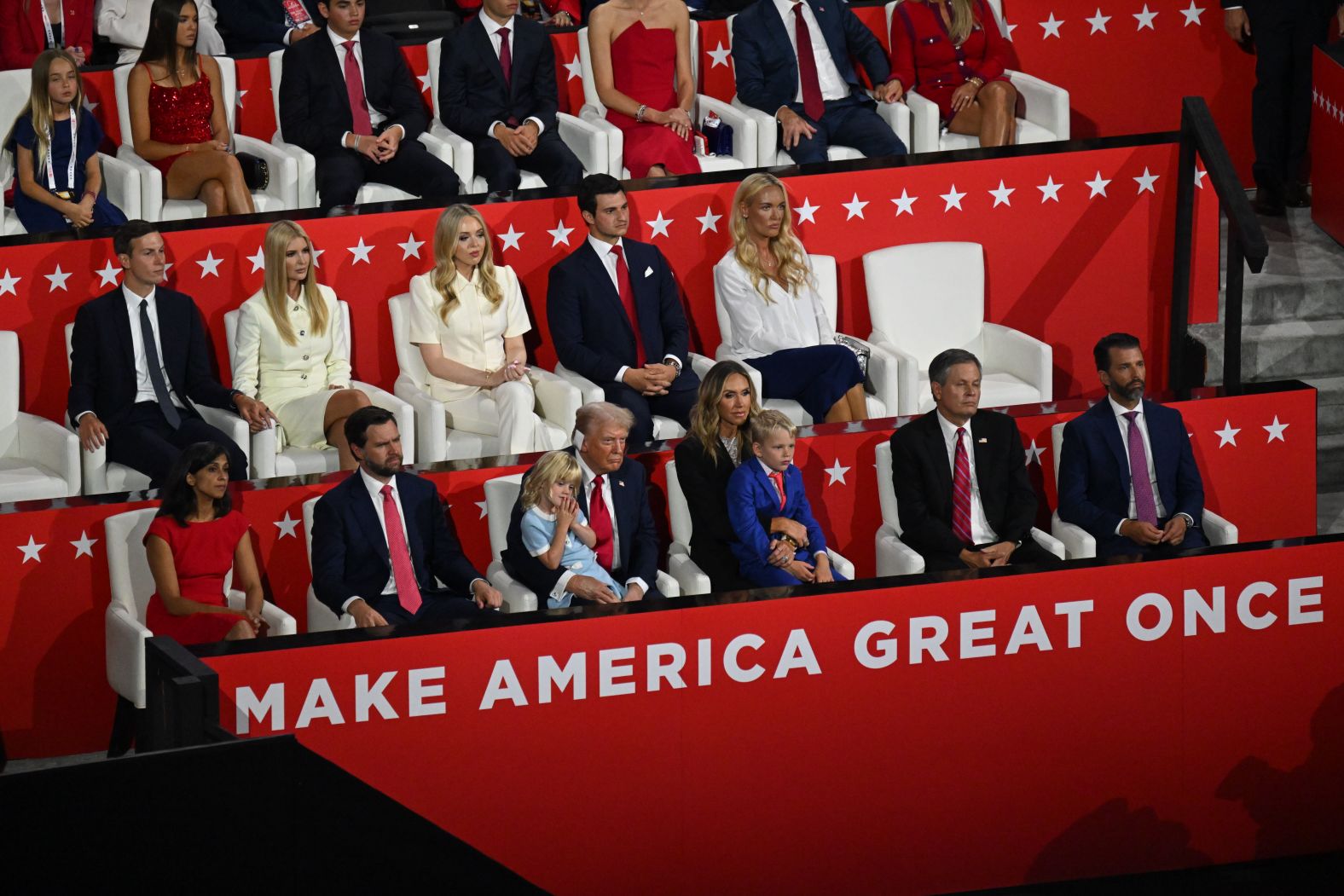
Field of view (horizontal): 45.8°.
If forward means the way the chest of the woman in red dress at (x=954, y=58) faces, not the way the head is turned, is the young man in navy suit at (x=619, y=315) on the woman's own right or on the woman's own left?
on the woman's own right

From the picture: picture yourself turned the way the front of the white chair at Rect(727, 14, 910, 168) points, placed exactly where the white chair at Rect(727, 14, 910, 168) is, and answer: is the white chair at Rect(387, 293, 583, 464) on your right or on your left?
on your right

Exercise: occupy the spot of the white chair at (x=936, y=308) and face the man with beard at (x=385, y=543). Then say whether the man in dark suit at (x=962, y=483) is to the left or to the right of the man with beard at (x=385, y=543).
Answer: left

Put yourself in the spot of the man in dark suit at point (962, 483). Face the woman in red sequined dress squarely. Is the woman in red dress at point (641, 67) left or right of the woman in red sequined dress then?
right

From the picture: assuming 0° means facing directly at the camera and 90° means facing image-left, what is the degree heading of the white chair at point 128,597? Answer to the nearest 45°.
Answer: approximately 315°

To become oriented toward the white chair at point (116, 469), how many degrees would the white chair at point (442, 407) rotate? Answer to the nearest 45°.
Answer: approximately 135° to its right
